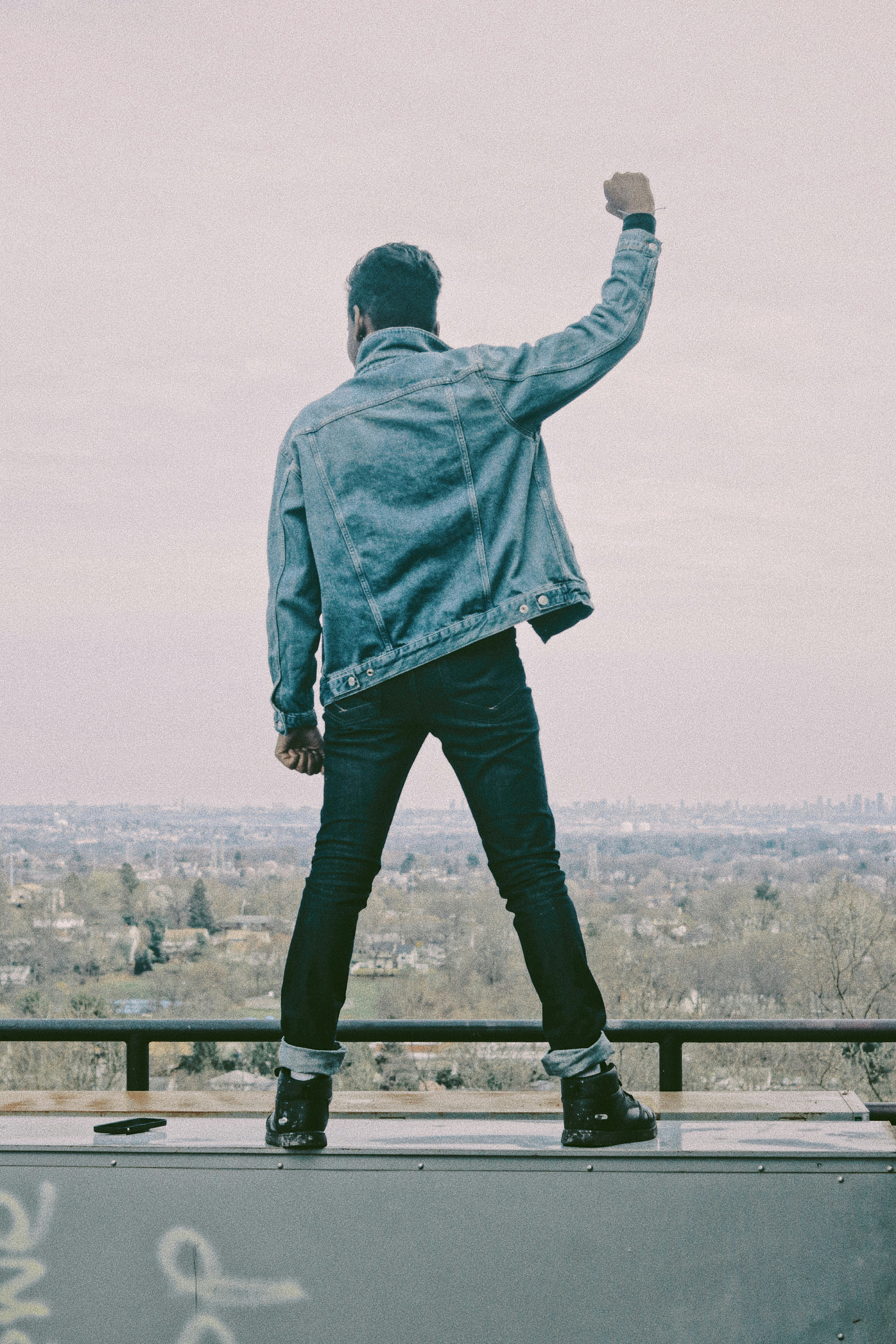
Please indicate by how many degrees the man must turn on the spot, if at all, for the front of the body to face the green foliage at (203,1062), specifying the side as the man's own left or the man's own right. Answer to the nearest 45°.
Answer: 0° — they already face it

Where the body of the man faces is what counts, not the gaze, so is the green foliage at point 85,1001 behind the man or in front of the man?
in front

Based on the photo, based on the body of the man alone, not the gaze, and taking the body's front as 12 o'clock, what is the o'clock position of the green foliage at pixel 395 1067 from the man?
The green foliage is roughly at 12 o'clock from the man.

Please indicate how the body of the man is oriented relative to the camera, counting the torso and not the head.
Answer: away from the camera

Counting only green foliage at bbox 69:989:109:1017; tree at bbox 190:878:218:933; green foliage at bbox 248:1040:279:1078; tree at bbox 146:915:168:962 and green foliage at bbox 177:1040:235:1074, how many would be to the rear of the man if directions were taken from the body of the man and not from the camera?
0

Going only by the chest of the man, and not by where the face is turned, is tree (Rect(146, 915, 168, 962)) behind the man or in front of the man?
in front

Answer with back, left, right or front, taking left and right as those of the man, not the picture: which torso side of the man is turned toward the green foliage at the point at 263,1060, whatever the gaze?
front

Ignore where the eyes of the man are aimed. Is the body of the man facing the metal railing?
yes

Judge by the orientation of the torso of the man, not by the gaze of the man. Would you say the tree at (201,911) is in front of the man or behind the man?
in front
